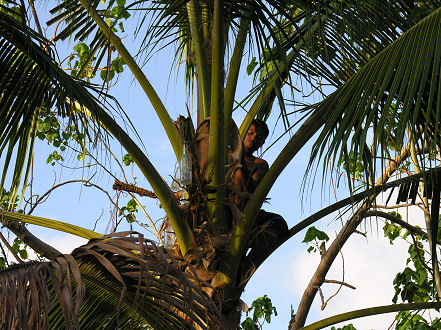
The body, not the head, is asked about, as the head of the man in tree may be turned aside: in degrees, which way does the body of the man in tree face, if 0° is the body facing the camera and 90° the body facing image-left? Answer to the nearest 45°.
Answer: approximately 45°
